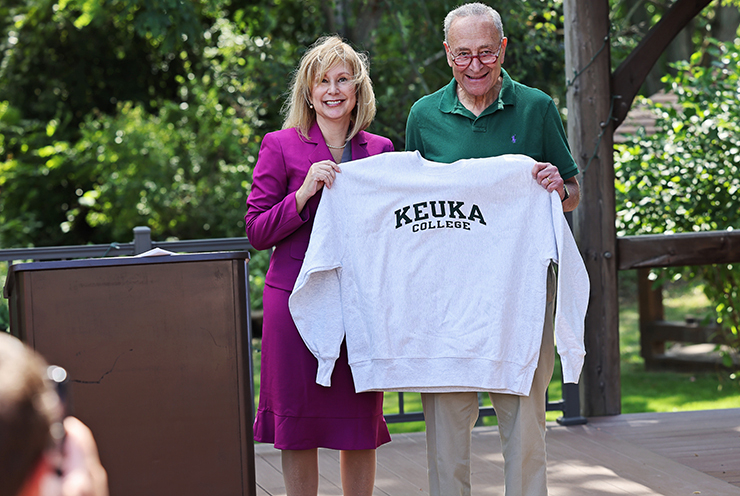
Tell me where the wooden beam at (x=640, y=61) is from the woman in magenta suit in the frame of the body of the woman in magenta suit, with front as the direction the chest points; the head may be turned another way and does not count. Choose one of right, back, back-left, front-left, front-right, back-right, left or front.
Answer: back-left

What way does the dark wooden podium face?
toward the camera

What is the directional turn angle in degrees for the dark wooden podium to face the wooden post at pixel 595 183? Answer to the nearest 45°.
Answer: approximately 135° to its left

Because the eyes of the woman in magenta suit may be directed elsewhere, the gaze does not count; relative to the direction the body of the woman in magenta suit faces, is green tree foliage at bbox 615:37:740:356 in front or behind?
behind

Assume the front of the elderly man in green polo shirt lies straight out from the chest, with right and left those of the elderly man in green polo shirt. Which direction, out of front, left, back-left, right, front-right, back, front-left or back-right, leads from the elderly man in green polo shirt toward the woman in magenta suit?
right

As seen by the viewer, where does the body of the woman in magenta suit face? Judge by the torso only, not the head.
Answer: toward the camera

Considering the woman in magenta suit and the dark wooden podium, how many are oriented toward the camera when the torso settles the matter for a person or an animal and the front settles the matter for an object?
2

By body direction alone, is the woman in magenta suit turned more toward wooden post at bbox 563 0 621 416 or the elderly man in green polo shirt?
the elderly man in green polo shirt

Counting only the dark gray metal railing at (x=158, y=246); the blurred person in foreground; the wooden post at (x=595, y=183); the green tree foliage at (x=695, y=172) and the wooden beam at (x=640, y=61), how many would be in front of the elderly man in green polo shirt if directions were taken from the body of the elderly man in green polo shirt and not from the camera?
1

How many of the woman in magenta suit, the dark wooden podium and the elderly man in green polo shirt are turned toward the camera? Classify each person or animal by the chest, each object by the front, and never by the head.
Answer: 3
